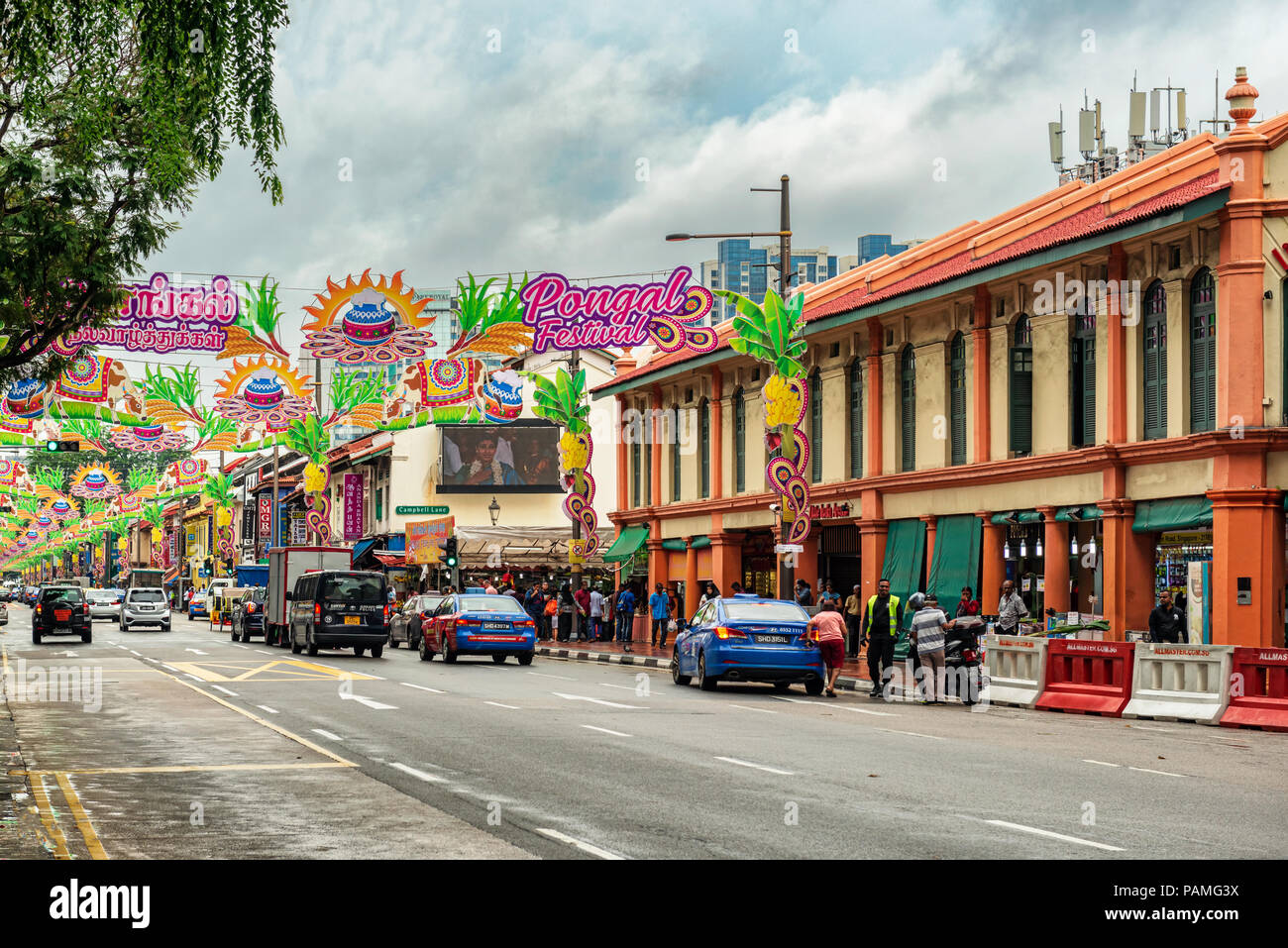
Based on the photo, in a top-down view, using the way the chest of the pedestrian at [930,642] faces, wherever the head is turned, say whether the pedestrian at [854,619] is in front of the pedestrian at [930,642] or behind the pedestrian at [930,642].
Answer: in front

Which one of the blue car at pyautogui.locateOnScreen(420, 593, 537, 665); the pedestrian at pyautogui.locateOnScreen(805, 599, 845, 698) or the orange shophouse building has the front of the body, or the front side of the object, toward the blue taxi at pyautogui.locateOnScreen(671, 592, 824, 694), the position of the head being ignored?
the pedestrian

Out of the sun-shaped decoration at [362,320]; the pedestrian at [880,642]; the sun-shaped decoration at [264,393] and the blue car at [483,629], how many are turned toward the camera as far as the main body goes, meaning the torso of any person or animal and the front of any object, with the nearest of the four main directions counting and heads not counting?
3

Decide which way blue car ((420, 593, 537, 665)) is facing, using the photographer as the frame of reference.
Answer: facing away from the viewer and to the left of the viewer

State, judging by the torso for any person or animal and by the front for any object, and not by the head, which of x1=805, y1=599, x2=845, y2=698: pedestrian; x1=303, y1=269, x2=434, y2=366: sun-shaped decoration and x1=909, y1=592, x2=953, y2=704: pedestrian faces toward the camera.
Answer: the sun-shaped decoration

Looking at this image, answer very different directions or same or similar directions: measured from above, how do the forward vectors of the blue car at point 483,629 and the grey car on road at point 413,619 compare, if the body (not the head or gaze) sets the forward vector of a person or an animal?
same or similar directions

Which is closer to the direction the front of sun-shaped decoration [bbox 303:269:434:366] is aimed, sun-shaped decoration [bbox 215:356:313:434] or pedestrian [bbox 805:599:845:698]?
the pedestrian

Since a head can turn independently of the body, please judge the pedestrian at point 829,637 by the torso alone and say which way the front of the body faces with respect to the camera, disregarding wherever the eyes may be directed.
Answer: away from the camera

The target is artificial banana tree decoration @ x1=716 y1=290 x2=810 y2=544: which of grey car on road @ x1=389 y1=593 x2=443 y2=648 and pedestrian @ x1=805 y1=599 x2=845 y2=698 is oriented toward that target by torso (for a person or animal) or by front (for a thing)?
the pedestrian

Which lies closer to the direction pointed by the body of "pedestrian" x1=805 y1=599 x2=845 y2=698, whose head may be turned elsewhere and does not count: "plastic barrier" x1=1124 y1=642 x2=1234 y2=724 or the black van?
the black van

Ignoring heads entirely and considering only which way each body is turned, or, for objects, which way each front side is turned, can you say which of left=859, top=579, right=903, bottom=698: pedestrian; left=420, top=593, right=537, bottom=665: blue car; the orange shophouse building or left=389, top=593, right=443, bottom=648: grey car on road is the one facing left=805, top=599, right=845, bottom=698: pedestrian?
the orange shophouse building

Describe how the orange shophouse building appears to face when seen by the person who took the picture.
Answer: facing the viewer and to the left of the viewer

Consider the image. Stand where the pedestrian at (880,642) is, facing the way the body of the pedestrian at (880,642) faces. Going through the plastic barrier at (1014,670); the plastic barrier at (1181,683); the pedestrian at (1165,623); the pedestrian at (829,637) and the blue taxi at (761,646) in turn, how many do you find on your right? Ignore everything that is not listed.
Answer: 2

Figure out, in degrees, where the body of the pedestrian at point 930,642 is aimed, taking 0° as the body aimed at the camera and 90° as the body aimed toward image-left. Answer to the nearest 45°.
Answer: approximately 180°

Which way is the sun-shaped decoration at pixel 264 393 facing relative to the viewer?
toward the camera

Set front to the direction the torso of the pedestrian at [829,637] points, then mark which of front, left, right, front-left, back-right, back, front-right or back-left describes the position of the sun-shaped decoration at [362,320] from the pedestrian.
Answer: front-left

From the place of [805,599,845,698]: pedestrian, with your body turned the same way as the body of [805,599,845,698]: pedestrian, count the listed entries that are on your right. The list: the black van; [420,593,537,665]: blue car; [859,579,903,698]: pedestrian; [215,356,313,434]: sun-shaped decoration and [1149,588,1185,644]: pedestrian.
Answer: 2

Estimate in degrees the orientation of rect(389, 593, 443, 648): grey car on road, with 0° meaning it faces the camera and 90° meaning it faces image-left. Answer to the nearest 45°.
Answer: approximately 135°

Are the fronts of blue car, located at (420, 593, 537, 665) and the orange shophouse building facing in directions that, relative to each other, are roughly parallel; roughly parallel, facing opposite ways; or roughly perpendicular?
roughly perpendicular
